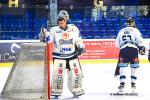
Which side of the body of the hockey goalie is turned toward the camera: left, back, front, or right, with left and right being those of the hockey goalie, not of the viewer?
front
